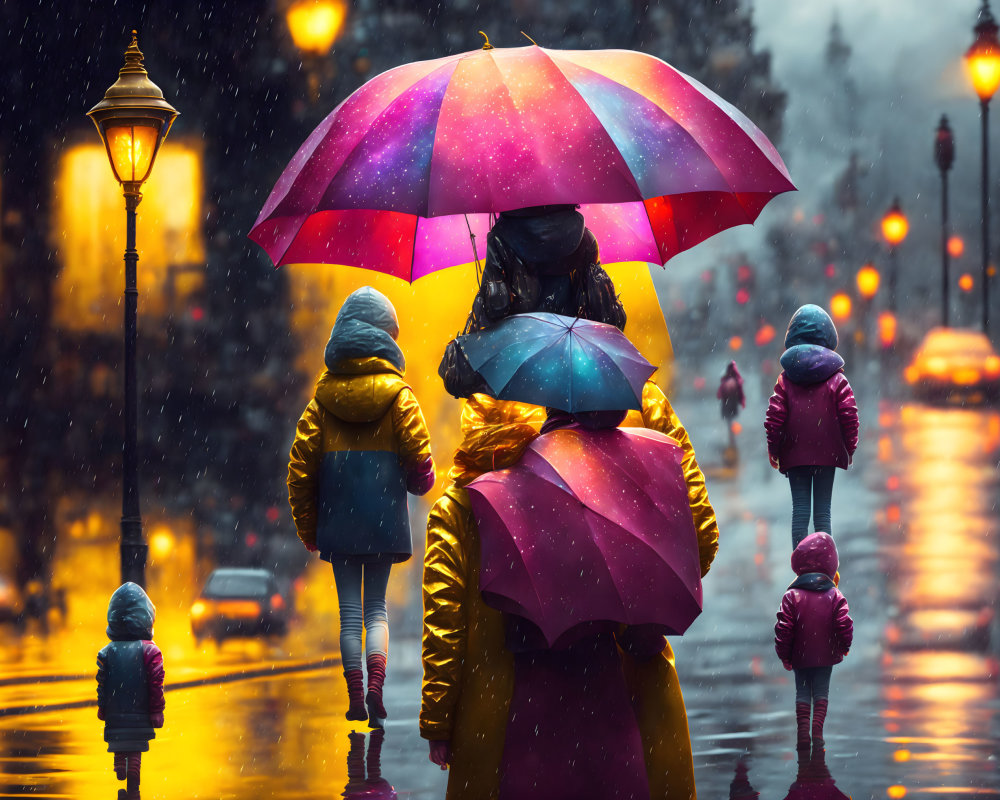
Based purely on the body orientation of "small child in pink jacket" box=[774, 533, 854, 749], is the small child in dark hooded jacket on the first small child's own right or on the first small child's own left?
on the first small child's own left

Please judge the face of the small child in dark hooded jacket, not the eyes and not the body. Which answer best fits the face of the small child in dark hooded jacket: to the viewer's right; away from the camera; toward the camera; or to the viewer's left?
away from the camera

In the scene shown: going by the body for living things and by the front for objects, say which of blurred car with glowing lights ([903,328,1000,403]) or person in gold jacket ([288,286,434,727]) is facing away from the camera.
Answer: the person in gold jacket

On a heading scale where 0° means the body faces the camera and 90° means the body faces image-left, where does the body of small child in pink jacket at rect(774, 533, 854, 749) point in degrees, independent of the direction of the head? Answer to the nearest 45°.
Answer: approximately 180°

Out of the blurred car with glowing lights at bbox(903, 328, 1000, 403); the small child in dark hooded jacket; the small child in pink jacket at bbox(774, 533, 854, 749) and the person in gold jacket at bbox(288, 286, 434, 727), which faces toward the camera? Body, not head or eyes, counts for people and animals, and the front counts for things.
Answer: the blurred car with glowing lights

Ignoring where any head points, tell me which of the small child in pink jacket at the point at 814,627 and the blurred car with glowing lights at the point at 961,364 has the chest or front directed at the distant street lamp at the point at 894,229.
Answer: the small child in pink jacket

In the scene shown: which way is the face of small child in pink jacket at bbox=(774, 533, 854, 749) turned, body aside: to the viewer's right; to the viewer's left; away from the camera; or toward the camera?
away from the camera

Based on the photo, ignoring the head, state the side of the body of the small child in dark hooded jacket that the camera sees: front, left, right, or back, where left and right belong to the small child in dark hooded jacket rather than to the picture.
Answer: back

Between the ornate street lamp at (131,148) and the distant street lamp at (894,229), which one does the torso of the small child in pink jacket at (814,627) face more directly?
the distant street lamp

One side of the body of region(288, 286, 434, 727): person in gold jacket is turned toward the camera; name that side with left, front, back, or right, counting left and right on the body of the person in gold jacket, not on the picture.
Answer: back

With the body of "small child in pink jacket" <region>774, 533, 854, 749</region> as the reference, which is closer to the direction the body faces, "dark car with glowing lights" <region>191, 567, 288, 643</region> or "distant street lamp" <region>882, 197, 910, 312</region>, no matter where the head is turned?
the distant street lamp
